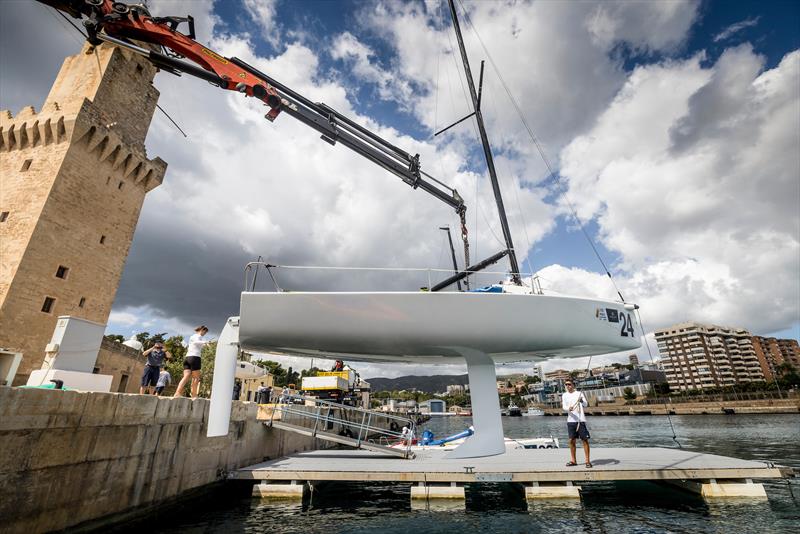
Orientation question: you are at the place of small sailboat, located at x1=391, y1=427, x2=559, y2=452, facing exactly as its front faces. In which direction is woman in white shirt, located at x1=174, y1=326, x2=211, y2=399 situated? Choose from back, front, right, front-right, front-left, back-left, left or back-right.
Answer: back-right

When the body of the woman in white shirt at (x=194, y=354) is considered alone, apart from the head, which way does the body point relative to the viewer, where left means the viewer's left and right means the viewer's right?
facing the viewer and to the right of the viewer

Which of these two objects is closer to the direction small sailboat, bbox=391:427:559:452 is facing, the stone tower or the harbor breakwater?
the harbor breakwater

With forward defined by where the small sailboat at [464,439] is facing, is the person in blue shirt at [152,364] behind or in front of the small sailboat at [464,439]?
behind

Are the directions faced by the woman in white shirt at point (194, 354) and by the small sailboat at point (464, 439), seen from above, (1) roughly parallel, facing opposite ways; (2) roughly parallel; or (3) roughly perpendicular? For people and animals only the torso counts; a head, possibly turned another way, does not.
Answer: roughly parallel

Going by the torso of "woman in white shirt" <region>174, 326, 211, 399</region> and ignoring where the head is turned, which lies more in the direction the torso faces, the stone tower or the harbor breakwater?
the harbor breakwater

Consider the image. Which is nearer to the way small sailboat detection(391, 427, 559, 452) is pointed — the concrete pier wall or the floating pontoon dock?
the floating pontoon dock

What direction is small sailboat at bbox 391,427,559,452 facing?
to the viewer's right

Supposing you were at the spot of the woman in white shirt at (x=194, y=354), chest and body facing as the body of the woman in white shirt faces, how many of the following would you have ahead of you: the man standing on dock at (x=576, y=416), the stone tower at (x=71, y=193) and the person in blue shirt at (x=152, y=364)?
1

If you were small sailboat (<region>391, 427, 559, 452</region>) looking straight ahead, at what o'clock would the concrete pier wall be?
The concrete pier wall is roughly at 4 o'clock from the small sailboat.

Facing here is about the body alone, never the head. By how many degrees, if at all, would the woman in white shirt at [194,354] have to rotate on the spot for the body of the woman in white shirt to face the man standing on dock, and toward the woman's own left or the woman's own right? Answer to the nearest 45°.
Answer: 0° — they already face them

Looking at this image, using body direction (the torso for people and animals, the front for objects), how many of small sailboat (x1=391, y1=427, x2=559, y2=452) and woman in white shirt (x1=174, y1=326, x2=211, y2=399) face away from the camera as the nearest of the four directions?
0

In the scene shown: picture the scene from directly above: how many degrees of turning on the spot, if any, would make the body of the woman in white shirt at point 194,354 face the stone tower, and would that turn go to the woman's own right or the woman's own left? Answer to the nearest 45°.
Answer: approximately 180°
